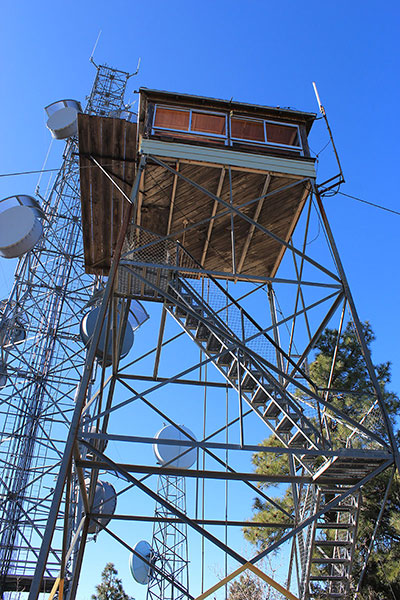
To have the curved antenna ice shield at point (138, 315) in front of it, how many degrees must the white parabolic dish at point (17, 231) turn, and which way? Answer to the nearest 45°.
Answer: approximately 180°

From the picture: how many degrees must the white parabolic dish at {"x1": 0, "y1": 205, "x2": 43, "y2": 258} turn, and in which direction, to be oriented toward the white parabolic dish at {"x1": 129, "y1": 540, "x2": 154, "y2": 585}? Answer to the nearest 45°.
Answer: approximately 180°

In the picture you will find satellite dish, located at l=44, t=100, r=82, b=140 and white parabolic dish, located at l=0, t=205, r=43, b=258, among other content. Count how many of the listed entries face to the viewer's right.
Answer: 0

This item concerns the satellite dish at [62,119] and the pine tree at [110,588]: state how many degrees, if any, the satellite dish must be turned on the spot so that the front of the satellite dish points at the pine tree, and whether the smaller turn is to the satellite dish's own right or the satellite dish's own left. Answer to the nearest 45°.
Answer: approximately 180°

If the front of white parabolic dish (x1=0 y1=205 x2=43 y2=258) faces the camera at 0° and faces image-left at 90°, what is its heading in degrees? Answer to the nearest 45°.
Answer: approximately 45°

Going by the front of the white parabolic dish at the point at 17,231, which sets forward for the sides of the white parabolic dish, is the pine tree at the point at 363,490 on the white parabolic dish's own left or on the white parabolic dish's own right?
on the white parabolic dish's own left

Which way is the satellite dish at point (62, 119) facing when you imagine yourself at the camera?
facing the viewer and to the left of the viewer
